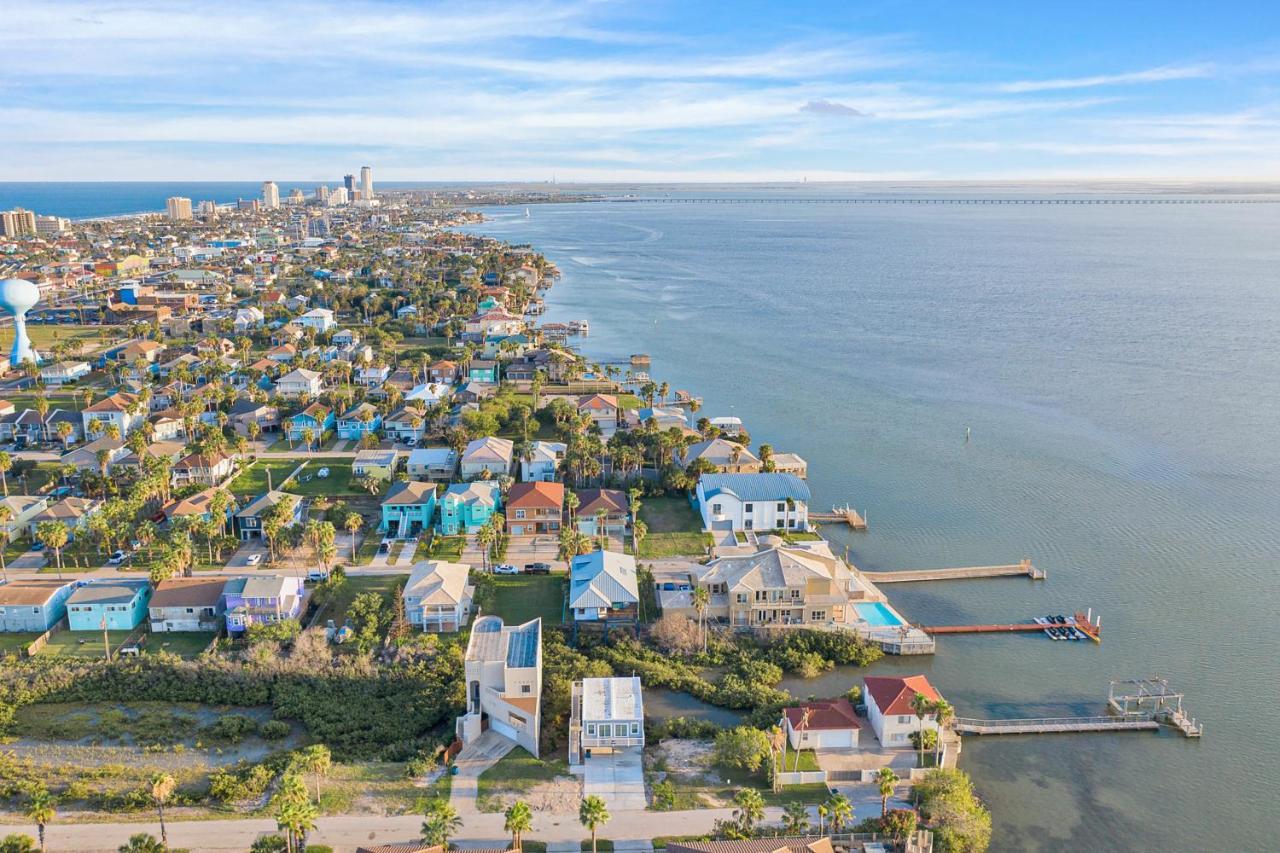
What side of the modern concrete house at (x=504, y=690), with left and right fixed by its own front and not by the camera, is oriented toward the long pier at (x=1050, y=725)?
left

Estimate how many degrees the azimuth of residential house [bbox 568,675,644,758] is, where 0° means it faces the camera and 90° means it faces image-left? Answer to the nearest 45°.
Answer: approximately 0°

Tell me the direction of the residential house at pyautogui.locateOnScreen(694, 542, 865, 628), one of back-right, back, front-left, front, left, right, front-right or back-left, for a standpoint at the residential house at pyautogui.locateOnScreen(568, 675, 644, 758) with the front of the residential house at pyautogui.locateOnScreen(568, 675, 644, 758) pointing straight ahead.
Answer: back-left

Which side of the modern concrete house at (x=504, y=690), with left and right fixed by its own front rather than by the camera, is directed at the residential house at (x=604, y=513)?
back

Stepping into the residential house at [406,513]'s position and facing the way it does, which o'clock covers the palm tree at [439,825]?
The palm tree is roughly at 12 o'clock from the residential house.

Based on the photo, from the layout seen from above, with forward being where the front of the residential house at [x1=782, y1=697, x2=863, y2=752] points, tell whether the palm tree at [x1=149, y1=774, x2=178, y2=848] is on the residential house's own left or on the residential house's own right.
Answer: on the residential house's own right

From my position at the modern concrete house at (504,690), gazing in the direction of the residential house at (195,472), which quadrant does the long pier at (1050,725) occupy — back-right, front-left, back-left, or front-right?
back-right

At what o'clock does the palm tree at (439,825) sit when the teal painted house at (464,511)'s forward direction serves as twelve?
The palm tree is roughly at 12 o'clock from the teal painted house.
